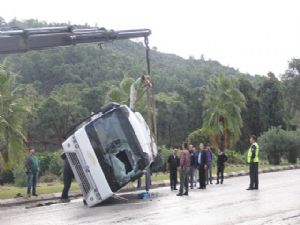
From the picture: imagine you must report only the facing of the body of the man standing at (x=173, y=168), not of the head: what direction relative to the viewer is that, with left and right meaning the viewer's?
facing the viewer

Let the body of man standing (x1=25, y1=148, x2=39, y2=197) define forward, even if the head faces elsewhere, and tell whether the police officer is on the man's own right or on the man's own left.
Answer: on the man's own left

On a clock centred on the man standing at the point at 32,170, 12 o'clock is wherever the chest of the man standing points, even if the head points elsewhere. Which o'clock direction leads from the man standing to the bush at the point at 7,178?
The bush is roughly at 6 o'clock from the man standing.

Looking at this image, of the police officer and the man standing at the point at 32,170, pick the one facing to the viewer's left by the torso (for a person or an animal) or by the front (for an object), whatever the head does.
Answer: the police officer

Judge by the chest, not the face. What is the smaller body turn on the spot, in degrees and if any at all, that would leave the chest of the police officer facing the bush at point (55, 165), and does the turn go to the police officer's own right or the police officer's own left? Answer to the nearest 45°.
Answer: approximately 45° to the police officer's own right

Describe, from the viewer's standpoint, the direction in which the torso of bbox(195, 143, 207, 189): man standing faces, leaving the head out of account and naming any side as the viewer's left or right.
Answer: facing the viewer and to the left of the viewer
